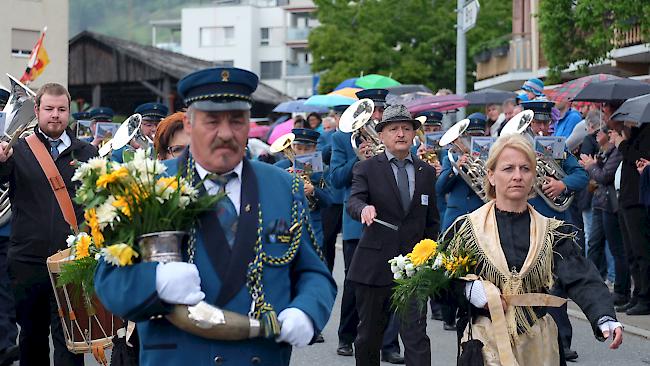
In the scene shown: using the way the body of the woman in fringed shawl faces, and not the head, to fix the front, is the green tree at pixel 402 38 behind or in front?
behind

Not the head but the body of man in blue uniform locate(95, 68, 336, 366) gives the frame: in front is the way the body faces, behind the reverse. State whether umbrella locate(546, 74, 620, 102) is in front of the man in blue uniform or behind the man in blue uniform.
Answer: behind

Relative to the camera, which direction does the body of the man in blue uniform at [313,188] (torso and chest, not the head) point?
toward the camera

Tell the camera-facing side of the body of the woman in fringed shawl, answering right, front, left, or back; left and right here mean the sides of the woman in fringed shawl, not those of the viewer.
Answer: front

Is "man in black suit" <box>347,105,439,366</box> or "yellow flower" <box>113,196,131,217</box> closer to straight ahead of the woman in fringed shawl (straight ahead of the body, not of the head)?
the yellow flower

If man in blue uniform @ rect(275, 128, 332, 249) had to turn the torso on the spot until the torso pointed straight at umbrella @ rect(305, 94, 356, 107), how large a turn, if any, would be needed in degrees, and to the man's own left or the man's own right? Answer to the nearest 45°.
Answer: approximately 180°

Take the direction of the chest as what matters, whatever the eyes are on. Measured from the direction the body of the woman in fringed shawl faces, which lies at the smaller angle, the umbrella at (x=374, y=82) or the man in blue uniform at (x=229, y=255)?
the man in blue uniform

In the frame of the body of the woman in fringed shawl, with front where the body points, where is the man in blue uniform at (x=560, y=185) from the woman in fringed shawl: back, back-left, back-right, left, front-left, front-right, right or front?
back

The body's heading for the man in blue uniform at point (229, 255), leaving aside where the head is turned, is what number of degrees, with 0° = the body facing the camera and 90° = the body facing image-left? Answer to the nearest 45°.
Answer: approximately 0°

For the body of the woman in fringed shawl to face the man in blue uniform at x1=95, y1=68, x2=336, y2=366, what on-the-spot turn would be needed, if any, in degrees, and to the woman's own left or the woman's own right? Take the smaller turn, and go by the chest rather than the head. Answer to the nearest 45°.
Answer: approximately 45° to the woman's own right

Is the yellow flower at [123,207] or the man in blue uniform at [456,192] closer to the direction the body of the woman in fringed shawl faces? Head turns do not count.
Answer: the yellow flower

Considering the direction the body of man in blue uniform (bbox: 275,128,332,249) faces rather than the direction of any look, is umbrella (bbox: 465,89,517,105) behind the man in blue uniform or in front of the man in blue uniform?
behind

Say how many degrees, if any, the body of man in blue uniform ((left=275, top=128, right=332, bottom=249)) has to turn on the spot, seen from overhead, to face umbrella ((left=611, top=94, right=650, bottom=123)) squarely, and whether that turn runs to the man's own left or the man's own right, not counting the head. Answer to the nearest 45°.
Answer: approximately 90° to the man's own left
